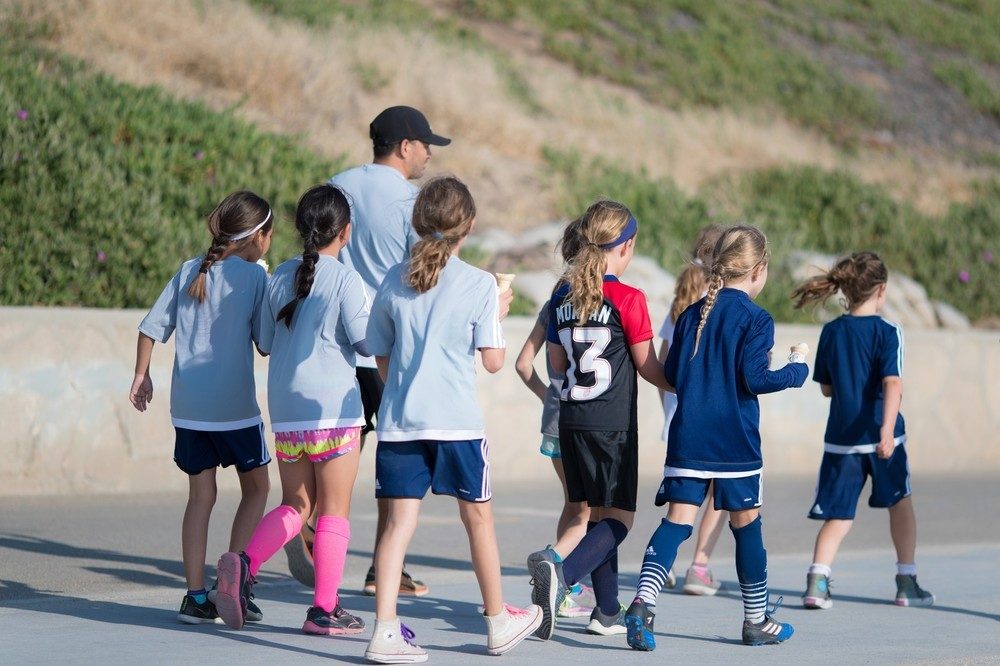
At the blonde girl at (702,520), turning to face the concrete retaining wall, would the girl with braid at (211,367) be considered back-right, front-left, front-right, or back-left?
front-left

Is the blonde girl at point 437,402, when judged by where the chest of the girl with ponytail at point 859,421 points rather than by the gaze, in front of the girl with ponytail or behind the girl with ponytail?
behind

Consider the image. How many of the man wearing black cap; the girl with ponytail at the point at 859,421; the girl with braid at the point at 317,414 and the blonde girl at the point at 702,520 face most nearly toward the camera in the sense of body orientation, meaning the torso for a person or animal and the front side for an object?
0

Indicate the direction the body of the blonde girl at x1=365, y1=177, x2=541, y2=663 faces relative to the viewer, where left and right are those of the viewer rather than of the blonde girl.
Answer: facing away from the viewer and to the right of the viewer

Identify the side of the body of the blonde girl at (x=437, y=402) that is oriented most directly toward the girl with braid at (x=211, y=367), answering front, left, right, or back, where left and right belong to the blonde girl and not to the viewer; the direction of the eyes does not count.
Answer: left

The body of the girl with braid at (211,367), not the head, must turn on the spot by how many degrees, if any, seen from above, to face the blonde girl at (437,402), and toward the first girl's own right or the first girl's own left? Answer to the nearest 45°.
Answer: approximately 90° to the first girl's own right

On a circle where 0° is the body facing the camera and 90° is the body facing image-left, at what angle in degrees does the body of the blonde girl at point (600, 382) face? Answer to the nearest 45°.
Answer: approximately 225°

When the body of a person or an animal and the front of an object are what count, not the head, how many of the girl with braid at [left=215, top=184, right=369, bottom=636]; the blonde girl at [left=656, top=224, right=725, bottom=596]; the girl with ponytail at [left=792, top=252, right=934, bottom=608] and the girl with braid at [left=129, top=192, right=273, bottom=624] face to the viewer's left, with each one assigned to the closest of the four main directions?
0

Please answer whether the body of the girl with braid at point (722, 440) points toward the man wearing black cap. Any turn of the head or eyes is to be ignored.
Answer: no

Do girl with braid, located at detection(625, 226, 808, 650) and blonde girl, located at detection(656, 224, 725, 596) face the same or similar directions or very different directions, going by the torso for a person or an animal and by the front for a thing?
same or similar directions

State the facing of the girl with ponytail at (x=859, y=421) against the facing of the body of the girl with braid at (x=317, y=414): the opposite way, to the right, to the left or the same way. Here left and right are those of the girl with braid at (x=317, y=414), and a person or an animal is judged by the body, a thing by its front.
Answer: the same way

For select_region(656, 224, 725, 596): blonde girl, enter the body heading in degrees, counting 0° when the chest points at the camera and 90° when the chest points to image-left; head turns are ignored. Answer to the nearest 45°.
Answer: approximately 225°

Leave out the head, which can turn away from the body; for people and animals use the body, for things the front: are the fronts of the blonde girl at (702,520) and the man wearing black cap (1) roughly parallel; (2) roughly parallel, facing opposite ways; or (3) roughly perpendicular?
roughly parallel

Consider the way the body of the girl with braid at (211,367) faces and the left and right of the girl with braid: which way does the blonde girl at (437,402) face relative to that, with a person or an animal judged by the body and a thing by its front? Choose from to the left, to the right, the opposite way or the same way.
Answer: the same way

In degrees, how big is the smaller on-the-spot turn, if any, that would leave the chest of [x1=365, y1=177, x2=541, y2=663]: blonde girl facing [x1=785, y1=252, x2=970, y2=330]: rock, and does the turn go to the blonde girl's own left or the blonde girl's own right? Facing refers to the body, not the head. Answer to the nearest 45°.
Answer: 0° — they already face it

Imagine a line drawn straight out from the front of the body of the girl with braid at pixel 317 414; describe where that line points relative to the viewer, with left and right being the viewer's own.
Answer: facing away from the viewer and to the right of the viewer

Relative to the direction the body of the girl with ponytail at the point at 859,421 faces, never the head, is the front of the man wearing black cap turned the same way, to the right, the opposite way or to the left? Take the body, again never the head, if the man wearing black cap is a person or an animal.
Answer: the same way

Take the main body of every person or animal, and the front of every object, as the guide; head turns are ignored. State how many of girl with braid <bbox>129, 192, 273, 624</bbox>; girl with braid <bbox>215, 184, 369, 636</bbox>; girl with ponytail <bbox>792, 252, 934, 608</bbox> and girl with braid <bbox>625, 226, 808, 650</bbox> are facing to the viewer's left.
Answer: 0

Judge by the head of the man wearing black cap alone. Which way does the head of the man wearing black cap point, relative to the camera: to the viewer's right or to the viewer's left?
to the viewer's right
